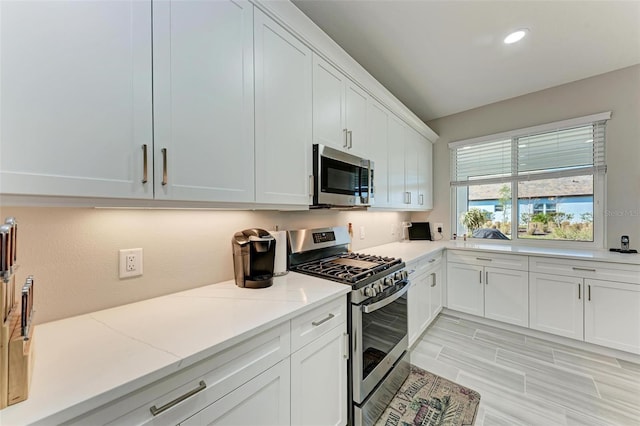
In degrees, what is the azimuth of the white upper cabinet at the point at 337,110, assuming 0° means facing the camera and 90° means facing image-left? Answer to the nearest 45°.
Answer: approximately 315°

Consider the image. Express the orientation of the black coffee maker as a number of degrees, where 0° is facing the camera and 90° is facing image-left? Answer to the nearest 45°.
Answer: approximately 315°

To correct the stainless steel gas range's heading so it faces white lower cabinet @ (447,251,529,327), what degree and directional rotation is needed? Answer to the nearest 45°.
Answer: approximately 90° to its left

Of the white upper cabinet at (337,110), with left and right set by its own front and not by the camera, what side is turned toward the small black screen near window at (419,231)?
left

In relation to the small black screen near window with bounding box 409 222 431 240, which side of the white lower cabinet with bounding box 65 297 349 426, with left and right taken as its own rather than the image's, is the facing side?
left

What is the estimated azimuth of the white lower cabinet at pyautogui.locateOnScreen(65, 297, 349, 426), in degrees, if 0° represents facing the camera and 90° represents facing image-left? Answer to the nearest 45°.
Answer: approximately 315°

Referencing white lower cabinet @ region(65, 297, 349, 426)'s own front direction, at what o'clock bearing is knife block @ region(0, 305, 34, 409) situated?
The knife block is roughly at 4 o'clock from the white lower cabinet.
